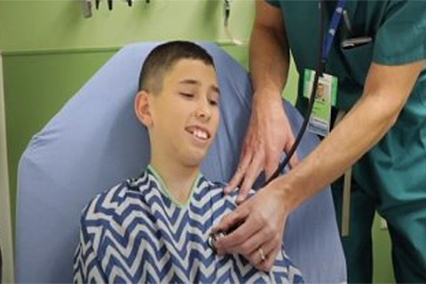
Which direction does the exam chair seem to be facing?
toward the camera

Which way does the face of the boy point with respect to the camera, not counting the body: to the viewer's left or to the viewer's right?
to the viewer's right
